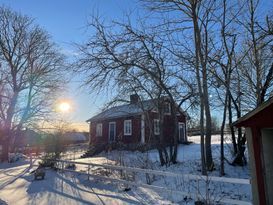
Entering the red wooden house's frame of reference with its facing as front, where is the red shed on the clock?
The red shed is roughly at 10 o'clock from the red wooden house.

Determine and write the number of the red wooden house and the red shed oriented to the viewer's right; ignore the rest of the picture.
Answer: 0

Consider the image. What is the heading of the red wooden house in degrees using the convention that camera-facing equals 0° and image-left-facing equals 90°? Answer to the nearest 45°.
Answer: approximately 45°
